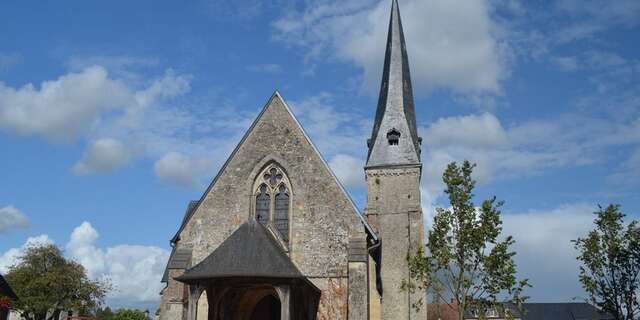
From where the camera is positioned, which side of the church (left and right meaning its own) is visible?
front
